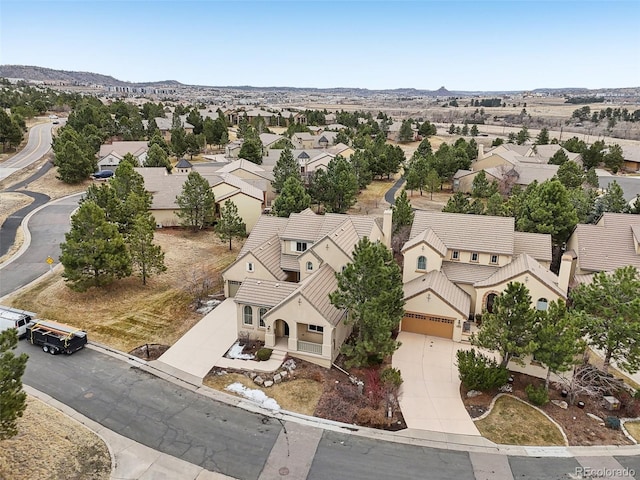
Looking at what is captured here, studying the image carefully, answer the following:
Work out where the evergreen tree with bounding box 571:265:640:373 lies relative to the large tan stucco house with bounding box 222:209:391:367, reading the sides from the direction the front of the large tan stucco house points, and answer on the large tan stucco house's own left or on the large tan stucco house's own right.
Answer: on the large tan stucco house's own left

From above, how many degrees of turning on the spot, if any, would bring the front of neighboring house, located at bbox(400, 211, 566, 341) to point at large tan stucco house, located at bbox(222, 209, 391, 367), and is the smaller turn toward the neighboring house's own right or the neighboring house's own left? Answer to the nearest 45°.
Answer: approximately 45° to the neighboring house's own right

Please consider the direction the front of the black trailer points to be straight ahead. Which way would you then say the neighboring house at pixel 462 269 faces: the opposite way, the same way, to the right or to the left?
to the left

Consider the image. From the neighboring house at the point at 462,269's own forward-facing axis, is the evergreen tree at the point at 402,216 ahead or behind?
behind

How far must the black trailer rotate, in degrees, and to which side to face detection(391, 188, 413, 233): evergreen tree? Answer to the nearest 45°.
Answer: approximately 135° to its right

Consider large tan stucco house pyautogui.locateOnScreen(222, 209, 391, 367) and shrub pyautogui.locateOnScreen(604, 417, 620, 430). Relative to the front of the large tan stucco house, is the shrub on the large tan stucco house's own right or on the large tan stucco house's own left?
on the large tan stucco house's own left

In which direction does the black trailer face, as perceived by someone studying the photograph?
facing away from the viewer and to the left of the viewer

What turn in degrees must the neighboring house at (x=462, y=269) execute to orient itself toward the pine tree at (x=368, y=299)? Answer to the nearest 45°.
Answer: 0° — it already faces it

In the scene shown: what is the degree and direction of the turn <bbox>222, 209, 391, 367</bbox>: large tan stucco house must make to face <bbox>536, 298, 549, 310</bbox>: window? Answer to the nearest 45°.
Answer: approximately 135° to its left

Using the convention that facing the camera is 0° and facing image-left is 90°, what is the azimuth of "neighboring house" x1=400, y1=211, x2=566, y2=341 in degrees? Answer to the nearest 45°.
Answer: approximately 0°

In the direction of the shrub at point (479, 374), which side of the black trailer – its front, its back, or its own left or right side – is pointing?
back

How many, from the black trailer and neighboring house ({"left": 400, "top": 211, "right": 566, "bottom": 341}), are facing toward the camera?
1
